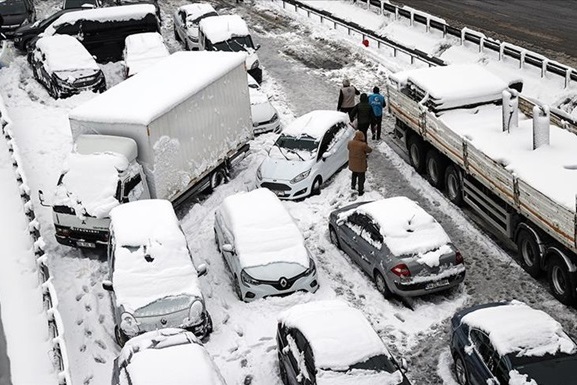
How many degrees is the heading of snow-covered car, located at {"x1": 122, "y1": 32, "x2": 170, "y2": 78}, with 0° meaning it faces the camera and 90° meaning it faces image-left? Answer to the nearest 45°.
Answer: approximately 0°

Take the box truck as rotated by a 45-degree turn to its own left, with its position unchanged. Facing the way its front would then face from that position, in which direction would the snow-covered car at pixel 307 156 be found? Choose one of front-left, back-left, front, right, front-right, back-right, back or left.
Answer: left

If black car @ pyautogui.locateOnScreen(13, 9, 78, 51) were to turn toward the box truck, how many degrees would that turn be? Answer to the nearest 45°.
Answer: approximately 45° to its left

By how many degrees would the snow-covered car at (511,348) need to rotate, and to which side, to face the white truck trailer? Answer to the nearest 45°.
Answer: approximately 45° to its right

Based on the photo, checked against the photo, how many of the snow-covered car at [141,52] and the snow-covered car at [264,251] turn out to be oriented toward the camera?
2
